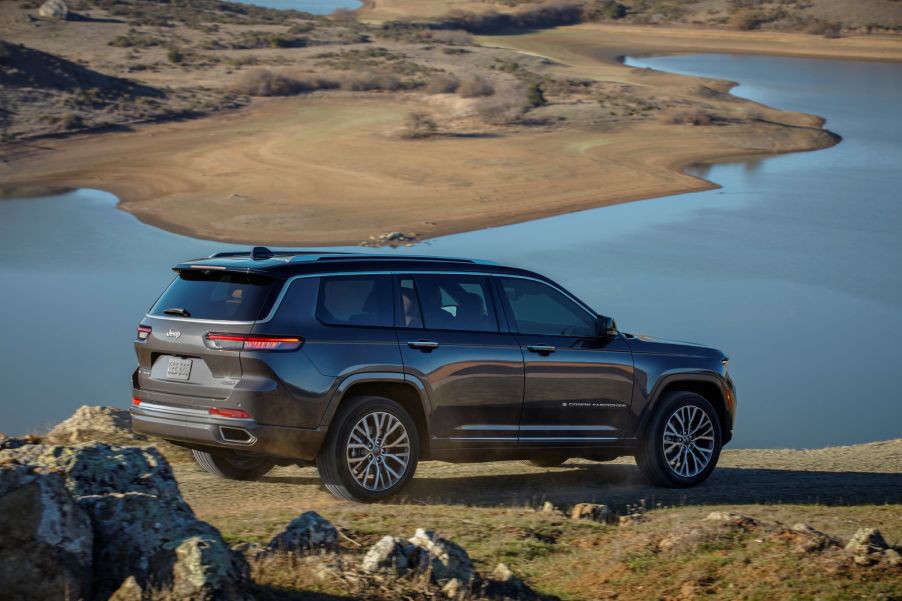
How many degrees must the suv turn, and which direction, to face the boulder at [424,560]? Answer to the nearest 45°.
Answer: approximately 135° to its right

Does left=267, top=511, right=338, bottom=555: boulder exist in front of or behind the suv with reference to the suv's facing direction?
behind

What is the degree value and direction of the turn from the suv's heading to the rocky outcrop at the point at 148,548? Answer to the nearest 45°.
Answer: approximately 135° to its right

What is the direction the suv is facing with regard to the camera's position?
facing away from the viewer and to the right of the viewer

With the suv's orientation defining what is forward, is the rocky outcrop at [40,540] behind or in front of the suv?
behind

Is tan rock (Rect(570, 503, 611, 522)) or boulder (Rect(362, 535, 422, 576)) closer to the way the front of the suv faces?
the tan rock

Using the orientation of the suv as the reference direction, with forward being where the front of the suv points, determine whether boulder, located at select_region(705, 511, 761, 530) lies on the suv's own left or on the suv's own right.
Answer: on the suv's own right

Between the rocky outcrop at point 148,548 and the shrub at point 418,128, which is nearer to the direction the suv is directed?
the shrub

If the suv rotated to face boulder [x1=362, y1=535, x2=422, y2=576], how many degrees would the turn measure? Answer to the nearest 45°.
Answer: approximately 135° to its right

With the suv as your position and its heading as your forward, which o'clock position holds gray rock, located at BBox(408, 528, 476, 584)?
The gray rock is roughly at 4 o'clock from the suv.

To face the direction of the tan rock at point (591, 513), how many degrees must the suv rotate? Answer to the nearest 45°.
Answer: approximately 45° to its right

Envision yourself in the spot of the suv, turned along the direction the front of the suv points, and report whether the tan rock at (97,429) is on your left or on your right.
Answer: on your left
